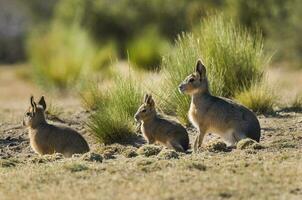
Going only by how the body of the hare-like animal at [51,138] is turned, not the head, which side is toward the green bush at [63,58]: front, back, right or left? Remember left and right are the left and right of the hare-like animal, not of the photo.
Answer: right

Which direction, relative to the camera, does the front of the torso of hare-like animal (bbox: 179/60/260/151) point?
to the viewer's left

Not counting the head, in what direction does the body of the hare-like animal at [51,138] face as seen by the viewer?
to the viewer's left

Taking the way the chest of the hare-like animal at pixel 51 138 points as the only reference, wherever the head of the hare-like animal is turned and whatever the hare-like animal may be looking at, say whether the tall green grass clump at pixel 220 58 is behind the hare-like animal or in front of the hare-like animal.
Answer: behind
